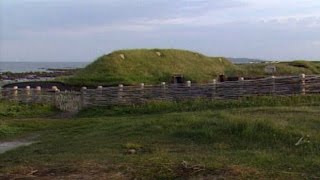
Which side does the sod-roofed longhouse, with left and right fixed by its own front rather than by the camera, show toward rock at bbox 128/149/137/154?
front

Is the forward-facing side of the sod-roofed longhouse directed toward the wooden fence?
yes

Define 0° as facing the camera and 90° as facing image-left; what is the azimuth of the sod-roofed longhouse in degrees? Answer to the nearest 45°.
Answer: approximately 0°
